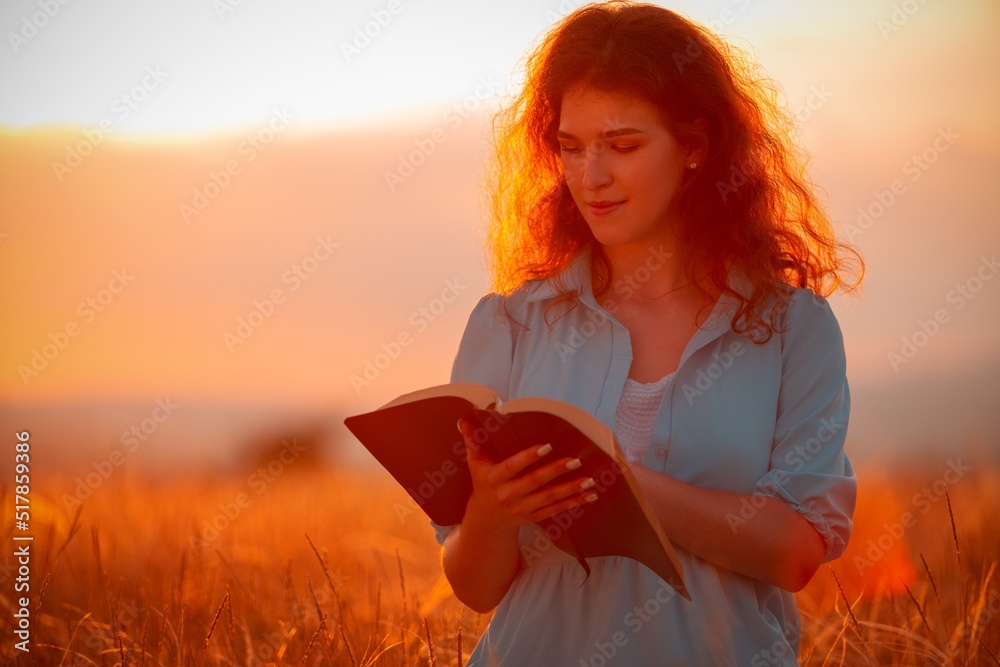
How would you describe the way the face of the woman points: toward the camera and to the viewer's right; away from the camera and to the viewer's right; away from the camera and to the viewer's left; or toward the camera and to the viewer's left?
toward the camera and to the viewer's left

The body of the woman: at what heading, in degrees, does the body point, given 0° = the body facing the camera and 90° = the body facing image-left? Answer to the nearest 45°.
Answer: approximately 0°
